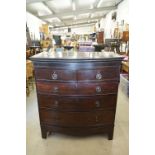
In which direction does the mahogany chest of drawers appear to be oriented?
toward the camera
